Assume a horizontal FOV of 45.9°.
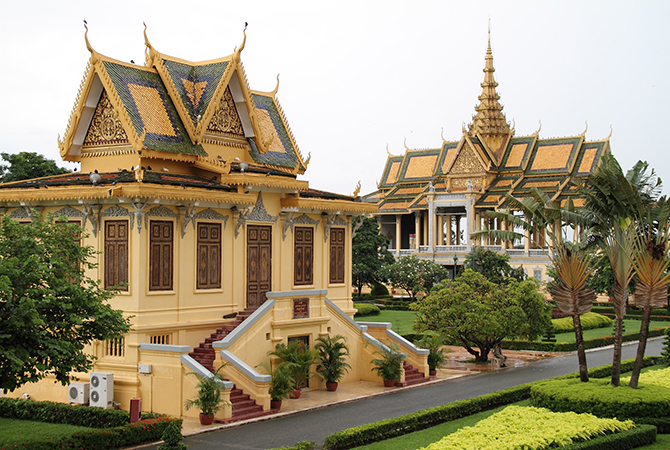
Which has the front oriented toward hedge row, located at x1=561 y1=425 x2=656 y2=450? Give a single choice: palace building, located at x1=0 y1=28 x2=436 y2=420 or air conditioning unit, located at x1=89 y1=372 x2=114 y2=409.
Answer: the palace building

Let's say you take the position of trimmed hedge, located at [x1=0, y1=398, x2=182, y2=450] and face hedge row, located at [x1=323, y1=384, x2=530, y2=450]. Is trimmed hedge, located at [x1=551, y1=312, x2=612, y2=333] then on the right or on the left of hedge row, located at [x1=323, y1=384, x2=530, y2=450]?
left

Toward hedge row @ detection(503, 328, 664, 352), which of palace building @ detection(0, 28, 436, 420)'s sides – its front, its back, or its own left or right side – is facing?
left

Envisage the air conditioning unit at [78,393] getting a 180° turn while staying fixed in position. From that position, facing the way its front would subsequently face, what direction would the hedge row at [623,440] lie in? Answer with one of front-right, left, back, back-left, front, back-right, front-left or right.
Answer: right

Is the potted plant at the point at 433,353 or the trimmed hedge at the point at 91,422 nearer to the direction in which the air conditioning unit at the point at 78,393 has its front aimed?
the trimmed hedge

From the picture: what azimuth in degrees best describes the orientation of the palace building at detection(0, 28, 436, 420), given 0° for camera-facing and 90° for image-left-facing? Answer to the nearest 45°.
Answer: approximately 315°

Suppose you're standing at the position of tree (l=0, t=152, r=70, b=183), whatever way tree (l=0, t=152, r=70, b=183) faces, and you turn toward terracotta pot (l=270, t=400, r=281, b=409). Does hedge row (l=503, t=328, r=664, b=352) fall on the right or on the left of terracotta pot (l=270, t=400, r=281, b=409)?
left

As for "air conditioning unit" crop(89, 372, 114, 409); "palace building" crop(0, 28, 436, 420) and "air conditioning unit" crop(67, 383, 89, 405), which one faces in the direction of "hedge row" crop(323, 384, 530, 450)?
the palace building

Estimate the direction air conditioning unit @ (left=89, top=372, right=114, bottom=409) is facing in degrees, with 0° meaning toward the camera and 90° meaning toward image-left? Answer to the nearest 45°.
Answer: approximately 45°

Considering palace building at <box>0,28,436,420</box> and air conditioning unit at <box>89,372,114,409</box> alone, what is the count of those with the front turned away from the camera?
0

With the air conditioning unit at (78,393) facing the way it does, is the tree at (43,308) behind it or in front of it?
in front
